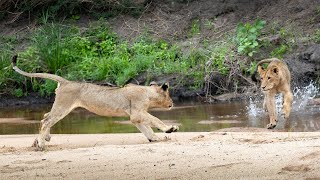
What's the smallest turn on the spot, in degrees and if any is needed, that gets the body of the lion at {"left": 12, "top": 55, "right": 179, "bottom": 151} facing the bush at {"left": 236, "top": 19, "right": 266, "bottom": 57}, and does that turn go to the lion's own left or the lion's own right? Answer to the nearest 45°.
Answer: approximately 45° to the lion's own left

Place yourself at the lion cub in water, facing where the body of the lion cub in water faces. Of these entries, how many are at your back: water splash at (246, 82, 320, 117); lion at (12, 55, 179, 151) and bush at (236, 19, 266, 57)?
2

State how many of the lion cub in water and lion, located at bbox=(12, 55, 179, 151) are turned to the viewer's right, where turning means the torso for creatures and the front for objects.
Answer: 1

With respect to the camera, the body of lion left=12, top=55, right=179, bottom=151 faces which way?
to the viewer's right

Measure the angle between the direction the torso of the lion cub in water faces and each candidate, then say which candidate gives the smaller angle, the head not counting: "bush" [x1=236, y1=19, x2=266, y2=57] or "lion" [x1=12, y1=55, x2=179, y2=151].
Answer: the lion
